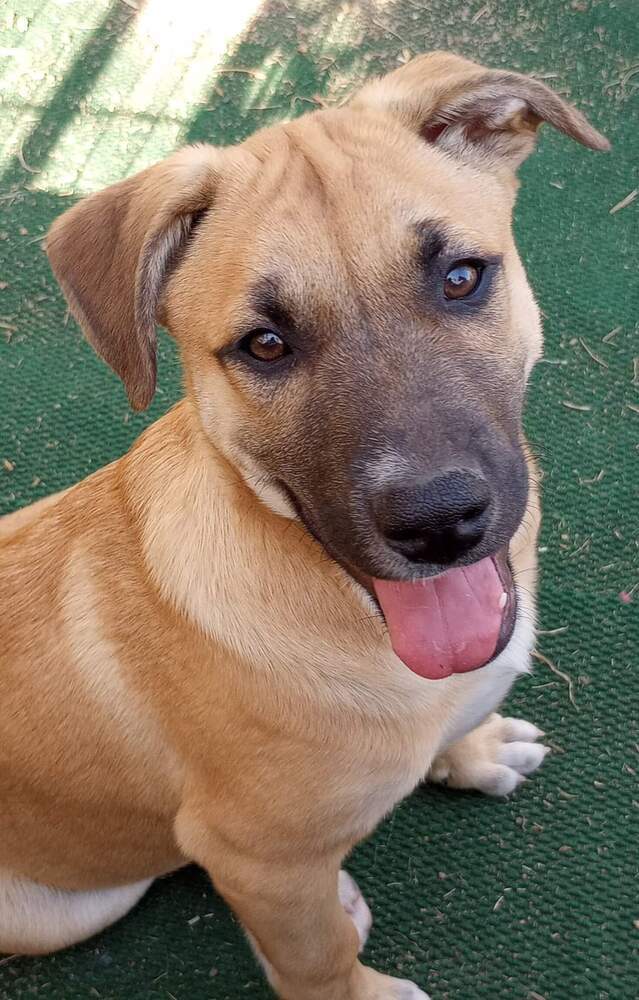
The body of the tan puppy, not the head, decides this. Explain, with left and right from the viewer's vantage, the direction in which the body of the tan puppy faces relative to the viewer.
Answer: facing the viewer and to the right of the viewer
